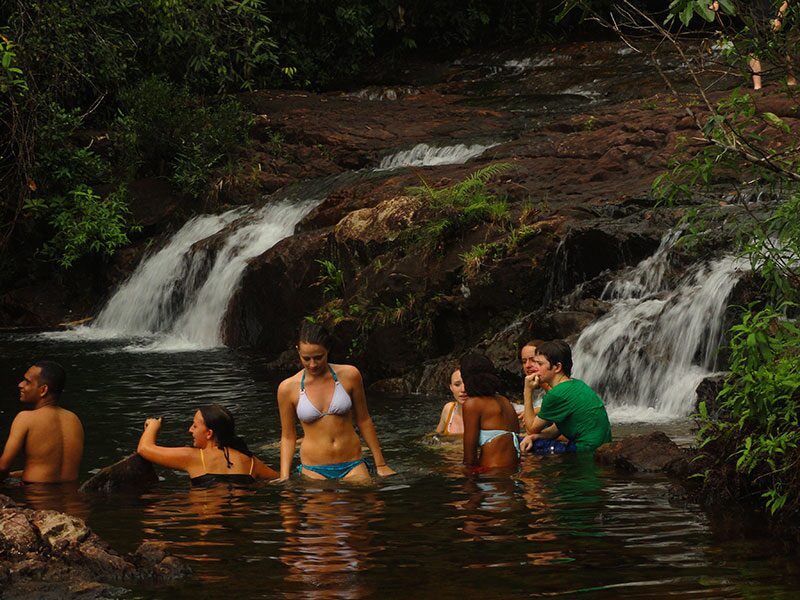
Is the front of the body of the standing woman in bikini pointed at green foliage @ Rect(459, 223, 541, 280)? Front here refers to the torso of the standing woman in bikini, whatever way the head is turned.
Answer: no

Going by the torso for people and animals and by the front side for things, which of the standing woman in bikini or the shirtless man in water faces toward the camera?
the standing woman in bikini

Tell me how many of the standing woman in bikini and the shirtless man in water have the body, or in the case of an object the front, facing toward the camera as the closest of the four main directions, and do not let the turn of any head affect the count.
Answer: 1

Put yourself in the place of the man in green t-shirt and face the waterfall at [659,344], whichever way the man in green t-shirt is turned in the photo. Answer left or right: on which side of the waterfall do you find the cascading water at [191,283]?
left

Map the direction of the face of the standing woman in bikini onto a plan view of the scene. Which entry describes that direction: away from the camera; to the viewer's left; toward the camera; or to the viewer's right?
toward the camera

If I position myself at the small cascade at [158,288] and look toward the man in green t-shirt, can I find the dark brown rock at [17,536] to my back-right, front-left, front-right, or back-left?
front-right

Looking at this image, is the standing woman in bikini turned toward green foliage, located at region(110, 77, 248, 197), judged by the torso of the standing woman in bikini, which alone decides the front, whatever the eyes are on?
no

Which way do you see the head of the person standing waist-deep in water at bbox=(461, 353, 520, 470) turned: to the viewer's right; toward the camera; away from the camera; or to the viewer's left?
away from the camera

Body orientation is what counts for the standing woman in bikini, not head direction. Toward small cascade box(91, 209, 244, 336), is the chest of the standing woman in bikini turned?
no

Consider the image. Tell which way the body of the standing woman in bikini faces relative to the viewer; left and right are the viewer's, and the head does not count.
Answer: facing the viewer

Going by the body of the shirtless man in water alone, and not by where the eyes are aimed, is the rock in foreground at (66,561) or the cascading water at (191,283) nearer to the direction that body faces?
the cascading water
